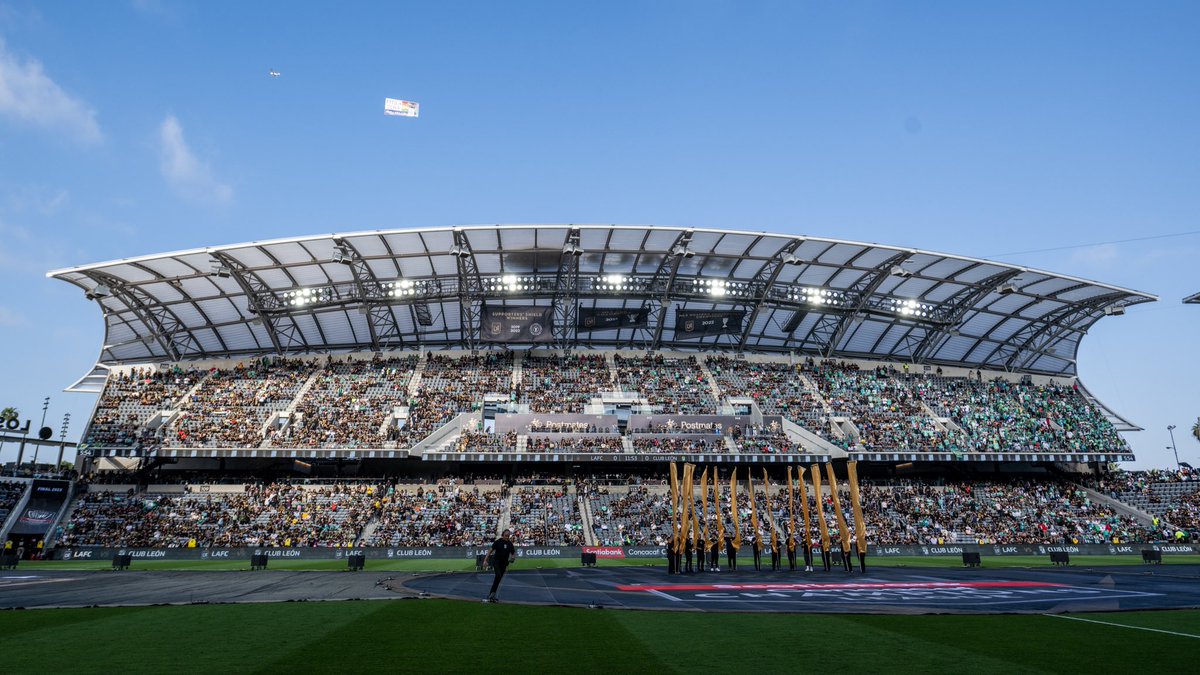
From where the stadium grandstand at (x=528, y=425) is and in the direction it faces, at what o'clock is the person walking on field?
The person walking on field is roughly at 12 o'clock from the stadium grandstand.

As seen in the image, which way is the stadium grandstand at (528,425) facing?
toward the camera
